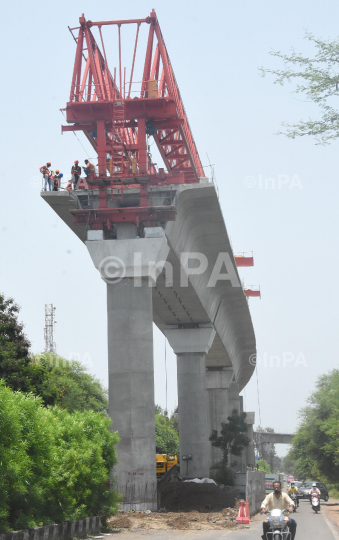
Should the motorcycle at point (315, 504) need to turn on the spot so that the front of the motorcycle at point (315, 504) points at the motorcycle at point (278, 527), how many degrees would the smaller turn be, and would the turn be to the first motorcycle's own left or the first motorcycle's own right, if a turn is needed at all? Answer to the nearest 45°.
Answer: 0° — it already faces it

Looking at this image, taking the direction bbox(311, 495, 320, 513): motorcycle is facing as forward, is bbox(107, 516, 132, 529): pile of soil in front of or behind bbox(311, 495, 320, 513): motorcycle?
in front

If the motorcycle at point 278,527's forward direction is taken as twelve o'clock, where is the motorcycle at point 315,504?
the motorcycle at point 315,504 is roughly at 6 o'clock from the motorcycle at point 278,527.

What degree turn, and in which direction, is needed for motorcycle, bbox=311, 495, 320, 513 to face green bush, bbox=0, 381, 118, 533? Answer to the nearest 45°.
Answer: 0° — it already faces it

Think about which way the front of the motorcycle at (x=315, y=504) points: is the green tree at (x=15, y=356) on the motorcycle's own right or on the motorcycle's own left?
on the motorcycle's own right

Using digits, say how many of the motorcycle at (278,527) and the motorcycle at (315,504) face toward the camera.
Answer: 2

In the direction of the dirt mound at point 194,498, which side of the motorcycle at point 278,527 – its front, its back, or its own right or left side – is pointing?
back

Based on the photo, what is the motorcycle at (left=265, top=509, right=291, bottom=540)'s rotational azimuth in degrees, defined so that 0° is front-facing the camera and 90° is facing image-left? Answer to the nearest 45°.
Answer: approximately 0°

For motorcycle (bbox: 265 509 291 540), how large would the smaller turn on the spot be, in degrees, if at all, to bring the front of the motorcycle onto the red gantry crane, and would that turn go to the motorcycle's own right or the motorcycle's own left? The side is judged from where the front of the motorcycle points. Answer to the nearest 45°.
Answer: approximately 180°
